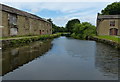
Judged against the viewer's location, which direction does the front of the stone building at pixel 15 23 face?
facing the viewer and to the right of the viewer

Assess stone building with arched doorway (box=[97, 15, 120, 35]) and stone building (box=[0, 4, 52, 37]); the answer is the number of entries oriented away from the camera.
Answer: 0

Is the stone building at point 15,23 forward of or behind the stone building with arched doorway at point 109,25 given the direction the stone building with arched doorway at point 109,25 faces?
forward
